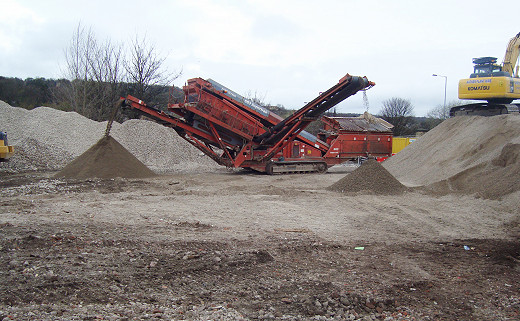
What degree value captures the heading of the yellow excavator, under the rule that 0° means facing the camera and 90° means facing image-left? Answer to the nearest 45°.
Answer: approximately 225°

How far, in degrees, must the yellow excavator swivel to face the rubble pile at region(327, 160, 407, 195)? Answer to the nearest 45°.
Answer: approximately 180°

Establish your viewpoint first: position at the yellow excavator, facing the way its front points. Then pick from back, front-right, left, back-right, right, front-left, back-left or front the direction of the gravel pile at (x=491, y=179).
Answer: back-right

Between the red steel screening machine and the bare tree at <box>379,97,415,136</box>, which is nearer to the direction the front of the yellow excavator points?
the bare tree

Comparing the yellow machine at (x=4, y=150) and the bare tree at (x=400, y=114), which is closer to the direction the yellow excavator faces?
the bare tree

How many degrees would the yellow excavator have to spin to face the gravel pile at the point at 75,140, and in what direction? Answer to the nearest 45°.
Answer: approximately 135° to its left

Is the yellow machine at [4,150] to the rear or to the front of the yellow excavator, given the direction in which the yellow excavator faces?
to the rear

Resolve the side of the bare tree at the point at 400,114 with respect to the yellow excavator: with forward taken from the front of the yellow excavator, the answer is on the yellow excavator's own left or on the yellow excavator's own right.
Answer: on the yellow excavator's own left

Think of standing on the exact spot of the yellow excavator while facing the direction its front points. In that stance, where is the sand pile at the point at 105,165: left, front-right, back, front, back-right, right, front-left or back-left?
back
